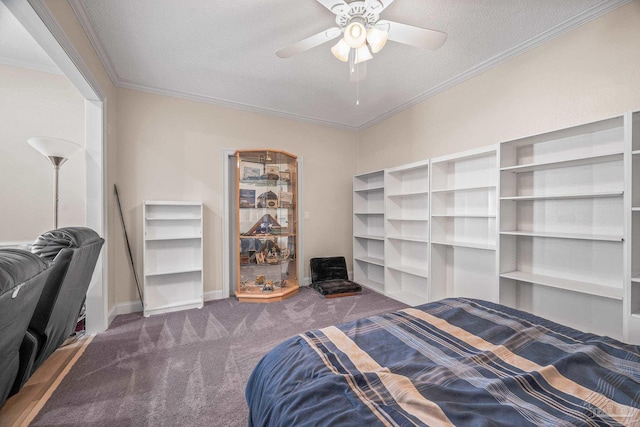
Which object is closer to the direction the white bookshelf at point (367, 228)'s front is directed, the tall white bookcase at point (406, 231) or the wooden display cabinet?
the wooden display cabinet

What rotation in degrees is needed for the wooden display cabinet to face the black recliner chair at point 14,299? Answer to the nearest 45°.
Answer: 0° — it already faces it

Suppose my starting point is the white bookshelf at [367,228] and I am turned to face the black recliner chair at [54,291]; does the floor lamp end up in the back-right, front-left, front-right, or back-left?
front-right

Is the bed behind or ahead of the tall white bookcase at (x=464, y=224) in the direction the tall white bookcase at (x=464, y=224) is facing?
ahead

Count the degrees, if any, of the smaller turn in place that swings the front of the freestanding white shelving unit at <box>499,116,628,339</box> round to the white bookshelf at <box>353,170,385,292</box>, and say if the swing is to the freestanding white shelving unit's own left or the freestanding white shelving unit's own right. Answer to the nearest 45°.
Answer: approximately 45° to the freestanding white shelving unit's own right

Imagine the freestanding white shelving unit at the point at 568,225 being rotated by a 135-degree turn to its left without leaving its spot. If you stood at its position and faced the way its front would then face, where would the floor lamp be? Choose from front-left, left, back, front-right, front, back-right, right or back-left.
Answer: back-right

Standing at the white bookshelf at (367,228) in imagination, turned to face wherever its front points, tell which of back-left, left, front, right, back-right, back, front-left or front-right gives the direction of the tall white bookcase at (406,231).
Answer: left

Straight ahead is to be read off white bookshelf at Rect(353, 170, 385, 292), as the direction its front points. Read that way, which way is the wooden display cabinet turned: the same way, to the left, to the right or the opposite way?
to the left

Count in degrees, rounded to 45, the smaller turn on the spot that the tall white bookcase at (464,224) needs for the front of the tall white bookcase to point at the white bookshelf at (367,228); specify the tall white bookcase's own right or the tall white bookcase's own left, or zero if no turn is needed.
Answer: approximately 90° to the tall white bookcase's own right

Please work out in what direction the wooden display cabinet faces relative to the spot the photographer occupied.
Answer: facing the viewer

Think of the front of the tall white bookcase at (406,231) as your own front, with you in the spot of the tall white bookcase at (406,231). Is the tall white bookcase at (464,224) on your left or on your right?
on your left

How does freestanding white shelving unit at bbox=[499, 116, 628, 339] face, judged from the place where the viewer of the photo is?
facing the viewer and to the left of the viewer

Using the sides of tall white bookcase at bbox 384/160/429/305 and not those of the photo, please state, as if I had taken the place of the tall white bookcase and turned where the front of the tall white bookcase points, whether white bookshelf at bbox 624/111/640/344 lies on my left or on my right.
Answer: on my left

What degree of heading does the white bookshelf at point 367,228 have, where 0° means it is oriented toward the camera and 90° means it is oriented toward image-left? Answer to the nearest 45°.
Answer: approximately 45°

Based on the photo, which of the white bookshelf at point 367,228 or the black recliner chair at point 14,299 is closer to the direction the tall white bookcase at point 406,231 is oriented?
the black recliner chair

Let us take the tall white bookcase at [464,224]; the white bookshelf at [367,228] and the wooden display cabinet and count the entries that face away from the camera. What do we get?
0

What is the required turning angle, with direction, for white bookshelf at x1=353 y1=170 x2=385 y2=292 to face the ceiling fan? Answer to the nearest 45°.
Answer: approximately 45° to its left

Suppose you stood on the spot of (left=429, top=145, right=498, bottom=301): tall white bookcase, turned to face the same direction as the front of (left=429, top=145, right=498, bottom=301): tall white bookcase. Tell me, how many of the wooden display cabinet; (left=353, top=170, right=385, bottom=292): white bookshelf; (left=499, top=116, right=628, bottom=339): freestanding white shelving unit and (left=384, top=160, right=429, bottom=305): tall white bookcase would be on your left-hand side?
1
